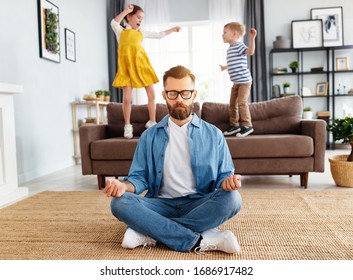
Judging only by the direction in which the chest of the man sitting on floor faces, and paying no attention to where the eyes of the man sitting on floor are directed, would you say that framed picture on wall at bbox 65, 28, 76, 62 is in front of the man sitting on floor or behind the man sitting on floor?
behind

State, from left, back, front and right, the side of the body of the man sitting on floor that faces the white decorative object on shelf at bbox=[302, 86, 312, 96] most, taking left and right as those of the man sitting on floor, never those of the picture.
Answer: back

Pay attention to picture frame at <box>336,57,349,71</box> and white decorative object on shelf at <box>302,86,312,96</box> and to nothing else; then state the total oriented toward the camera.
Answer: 2

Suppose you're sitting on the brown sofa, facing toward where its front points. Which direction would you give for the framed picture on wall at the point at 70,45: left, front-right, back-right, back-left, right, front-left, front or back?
back-right

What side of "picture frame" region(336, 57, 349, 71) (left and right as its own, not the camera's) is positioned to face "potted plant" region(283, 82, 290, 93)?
right
